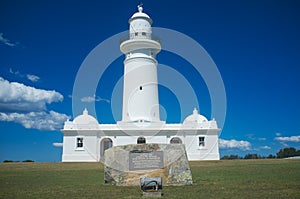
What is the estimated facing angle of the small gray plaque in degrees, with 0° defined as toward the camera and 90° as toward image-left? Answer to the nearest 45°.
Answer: approximately 0°

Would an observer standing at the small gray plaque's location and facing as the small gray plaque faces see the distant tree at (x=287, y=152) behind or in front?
behind
